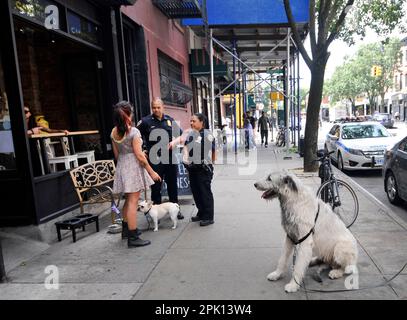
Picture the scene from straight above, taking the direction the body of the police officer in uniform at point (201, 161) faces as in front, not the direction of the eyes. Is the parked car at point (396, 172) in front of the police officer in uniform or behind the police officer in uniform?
behind

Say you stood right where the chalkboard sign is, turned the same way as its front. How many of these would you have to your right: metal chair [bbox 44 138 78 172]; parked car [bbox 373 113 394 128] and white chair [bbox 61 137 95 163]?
2

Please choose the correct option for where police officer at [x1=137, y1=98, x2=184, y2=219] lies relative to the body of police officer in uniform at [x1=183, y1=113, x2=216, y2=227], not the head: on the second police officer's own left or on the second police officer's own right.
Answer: on the second police officer's own right

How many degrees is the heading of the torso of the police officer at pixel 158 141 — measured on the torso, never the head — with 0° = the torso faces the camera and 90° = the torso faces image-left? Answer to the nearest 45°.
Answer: approximately 0°

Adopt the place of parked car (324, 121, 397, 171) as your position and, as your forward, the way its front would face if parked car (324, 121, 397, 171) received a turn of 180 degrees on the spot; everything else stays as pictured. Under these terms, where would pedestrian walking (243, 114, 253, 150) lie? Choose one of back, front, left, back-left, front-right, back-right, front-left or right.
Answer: front

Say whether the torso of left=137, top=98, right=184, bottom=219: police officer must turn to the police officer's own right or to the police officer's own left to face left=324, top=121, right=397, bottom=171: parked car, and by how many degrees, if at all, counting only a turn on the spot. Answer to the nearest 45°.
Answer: approximately 135° to the police officer's own left

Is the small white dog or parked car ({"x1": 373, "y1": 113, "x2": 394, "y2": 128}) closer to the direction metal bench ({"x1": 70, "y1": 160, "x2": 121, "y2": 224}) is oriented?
the small white dog
